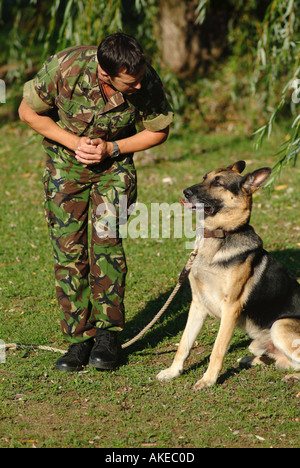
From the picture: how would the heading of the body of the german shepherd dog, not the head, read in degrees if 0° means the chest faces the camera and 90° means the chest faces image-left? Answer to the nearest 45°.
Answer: approximately 45°
